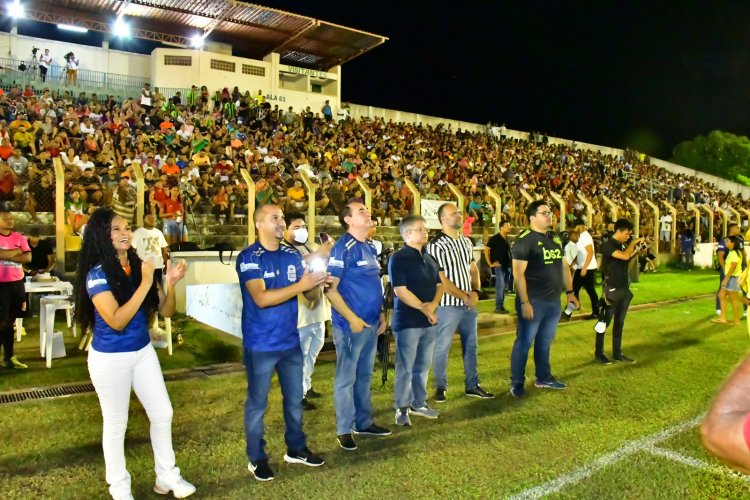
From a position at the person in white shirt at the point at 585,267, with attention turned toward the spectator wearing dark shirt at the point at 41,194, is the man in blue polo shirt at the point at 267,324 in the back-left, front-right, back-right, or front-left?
front-left

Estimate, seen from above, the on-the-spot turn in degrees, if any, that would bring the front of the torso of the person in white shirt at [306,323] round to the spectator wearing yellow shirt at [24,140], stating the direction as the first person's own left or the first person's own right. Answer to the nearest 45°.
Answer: approximately 180°

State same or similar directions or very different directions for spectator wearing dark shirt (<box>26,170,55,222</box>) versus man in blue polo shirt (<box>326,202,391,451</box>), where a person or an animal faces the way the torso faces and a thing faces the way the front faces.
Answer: same or similar directions

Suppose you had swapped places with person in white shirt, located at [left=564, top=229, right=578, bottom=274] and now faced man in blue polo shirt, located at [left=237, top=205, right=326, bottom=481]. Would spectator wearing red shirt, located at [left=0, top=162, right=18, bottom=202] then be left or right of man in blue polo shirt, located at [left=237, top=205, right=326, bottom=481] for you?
right

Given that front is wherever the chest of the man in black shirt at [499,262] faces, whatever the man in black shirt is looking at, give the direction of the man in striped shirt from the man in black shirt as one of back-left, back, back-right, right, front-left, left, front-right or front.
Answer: front-right

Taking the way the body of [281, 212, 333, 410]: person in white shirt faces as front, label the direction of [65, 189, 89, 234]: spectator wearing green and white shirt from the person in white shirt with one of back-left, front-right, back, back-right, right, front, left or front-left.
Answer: back

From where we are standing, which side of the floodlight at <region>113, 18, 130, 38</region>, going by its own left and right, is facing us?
front

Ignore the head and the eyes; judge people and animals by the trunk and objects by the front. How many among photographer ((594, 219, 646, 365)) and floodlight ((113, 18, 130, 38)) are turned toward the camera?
1

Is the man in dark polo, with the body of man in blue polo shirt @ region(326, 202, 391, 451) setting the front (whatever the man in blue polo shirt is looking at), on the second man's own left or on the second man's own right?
on the second man's own left

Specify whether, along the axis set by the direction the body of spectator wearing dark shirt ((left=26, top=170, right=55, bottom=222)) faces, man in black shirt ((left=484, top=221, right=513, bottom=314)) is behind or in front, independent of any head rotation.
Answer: in front

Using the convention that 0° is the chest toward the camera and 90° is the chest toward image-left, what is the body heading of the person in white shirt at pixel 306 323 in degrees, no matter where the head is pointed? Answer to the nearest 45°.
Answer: approximately 315°

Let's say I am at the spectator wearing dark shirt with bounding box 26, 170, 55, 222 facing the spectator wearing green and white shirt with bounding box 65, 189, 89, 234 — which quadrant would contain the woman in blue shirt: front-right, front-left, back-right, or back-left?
front-right

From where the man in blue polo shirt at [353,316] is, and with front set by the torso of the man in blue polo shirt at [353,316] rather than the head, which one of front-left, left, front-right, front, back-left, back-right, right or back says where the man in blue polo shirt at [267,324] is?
right

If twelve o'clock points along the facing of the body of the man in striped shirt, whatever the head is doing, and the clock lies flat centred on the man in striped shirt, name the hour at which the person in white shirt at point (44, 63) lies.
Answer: The person in white shirt is roughly at 6 o'clock from the man in striped shirt.

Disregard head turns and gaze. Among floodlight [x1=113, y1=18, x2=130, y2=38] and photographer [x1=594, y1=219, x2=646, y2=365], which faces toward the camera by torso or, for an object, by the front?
the floodlight

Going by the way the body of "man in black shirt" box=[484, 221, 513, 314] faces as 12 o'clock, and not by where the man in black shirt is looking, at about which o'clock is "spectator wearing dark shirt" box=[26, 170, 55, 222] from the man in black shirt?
The spectator wearing dark shirt is roughly at 4 o'clock from the man in black shirt.
